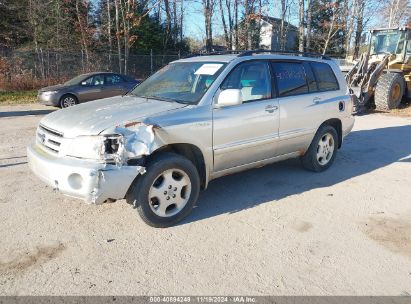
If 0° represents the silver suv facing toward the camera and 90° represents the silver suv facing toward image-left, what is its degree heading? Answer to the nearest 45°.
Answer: approximately 45°

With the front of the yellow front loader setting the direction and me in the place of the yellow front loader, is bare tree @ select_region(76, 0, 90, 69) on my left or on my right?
on my right

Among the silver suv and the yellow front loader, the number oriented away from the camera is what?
0

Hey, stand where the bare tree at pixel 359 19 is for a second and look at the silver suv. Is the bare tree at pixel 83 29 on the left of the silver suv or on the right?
right

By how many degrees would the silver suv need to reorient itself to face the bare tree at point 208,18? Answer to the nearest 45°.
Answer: approximately 135° to its right

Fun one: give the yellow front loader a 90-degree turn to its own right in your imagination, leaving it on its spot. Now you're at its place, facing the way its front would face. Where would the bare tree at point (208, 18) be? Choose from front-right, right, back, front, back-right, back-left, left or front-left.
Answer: front

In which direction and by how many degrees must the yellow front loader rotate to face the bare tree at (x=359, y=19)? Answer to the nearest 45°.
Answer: approximately 135° to its right

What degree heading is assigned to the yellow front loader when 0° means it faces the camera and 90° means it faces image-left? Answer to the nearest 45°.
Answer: approximately 45°
